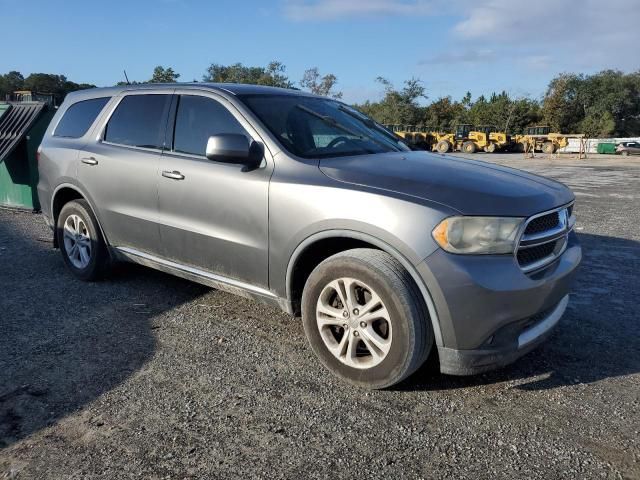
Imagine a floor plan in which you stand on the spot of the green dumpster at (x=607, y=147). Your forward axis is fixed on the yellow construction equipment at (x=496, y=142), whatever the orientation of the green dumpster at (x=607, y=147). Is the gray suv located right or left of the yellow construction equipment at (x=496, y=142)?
left

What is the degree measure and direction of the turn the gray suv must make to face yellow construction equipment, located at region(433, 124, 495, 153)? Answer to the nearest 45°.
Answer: approximately 135° to its left

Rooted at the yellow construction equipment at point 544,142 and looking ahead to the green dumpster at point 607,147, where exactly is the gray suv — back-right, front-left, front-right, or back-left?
back-right

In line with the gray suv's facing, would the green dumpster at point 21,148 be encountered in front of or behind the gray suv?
behind

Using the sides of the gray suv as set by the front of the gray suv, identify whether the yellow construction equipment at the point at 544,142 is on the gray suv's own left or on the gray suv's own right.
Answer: on the gray suv's own left
